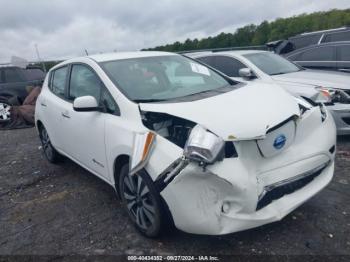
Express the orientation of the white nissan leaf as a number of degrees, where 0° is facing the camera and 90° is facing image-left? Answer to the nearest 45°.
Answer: approximately 315°

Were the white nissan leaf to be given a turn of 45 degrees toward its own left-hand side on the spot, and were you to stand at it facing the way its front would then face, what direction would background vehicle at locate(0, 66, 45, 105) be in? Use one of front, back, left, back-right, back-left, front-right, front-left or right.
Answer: back-left

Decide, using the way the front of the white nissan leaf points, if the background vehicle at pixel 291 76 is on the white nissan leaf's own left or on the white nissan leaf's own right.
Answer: on the white nissan leaf's own left

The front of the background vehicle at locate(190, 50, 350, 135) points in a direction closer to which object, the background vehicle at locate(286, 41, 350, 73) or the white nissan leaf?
the white nissan leaf

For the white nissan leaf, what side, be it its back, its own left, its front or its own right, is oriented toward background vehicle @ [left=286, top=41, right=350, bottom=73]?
left

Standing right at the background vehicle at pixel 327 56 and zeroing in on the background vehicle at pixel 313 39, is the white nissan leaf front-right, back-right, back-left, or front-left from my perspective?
back-left

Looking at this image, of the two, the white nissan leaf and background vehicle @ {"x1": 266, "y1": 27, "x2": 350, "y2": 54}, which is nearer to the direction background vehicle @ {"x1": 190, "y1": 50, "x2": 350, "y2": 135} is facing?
the white nissan leaf

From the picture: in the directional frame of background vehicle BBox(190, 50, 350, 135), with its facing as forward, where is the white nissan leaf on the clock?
The white nissan leaf is roughly at 2 o'clock from the background vehicle.
